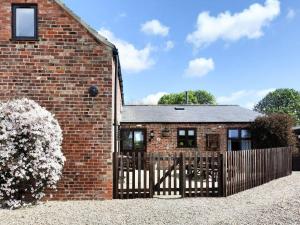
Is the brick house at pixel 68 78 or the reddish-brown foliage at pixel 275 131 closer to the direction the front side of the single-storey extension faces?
the brick house

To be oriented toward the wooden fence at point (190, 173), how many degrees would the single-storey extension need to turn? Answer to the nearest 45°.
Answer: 0° — it already faces it

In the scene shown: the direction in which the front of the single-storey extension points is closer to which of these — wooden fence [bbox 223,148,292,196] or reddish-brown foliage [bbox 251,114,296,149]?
the wooden fence

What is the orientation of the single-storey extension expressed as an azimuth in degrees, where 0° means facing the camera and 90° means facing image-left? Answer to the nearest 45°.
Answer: approximately 0°

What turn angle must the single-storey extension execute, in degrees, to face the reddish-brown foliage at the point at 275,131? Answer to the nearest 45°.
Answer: approximately 90° to its left

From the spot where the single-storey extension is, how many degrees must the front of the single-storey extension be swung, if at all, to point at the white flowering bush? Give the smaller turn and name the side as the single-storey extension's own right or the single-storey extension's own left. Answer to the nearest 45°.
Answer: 0° — it already faces it

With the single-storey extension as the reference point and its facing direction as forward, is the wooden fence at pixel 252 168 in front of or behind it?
in front
